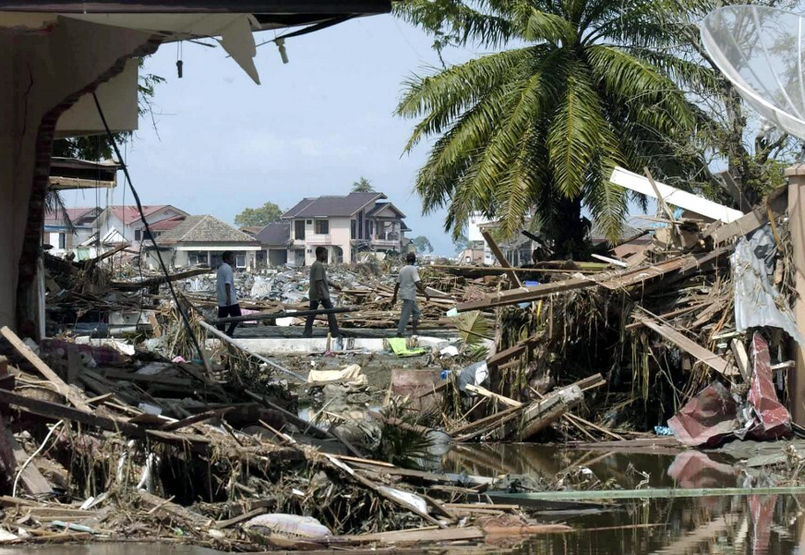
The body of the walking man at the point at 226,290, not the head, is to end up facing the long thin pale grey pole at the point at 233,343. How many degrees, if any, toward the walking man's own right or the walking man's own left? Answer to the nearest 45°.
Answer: approximately 90° to the walking man's own right

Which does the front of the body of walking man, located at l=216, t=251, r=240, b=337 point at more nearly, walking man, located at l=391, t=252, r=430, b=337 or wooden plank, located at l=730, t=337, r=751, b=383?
the walking man

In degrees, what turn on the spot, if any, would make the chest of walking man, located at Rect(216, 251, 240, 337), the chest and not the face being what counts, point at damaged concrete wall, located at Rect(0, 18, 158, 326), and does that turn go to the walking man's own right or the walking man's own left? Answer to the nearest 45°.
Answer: approximately 90° to the walking man's own right

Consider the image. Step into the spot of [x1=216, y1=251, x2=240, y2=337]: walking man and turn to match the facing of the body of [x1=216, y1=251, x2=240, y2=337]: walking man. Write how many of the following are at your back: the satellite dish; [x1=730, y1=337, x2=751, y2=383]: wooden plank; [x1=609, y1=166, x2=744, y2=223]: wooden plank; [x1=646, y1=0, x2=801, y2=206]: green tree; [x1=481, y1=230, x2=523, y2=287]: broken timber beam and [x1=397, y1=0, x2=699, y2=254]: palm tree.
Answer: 0

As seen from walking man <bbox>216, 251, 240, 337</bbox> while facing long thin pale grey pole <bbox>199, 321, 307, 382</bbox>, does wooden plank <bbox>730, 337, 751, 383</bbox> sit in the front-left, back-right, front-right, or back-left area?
front-left

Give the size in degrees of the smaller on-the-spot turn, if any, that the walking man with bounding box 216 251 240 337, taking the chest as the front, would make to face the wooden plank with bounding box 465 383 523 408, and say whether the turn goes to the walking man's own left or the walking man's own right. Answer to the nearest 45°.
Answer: approximately 45° to the walking man's own right

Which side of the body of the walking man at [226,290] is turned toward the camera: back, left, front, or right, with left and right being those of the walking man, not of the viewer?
right

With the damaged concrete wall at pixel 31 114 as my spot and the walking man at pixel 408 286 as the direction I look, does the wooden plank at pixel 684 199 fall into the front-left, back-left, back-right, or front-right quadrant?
front-right

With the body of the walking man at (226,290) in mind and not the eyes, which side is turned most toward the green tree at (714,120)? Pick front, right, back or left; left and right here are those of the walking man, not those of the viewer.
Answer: front
